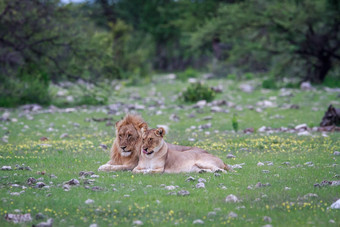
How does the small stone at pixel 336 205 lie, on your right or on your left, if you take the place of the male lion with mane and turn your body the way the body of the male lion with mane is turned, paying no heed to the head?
on your left

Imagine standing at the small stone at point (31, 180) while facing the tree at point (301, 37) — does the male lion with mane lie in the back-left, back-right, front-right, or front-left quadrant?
front-right

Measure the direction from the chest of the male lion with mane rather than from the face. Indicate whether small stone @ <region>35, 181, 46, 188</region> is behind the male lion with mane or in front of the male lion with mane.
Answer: in front

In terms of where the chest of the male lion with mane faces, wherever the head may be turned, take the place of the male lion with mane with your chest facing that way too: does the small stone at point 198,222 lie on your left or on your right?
on your left

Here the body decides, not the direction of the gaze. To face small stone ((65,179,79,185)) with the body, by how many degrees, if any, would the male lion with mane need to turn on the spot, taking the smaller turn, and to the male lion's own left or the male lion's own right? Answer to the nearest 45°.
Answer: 0° — it already faces it

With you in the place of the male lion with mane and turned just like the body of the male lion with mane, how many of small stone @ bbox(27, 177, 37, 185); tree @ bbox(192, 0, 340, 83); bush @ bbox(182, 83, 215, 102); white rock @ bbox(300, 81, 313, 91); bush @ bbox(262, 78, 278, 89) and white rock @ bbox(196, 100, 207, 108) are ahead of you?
1

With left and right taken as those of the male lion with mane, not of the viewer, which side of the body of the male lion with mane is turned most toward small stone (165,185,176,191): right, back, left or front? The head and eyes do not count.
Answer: left

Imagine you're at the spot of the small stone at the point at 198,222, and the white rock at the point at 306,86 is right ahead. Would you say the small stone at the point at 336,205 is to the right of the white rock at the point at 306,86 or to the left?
right

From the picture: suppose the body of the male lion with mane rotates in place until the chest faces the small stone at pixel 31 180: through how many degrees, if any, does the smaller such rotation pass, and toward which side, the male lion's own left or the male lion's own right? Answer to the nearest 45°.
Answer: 0° — it already faces it

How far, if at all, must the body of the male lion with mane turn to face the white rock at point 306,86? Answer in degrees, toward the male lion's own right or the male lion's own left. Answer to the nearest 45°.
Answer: approximately 180°

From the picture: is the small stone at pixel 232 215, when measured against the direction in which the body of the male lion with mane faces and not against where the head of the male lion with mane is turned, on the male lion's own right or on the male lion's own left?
on the male lion's own left

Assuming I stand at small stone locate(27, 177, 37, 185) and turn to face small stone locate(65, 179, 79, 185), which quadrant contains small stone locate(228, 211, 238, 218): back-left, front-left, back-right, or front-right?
front-right

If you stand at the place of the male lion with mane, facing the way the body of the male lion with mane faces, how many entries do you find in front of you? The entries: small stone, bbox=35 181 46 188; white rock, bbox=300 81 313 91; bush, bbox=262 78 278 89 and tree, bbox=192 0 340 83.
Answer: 1

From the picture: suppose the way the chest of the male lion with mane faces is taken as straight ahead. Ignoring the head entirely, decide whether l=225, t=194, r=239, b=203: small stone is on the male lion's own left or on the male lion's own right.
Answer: on the male lion's own left

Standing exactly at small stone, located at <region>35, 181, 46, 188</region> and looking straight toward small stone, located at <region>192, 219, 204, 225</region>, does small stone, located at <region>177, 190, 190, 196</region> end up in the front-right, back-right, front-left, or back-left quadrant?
front-left

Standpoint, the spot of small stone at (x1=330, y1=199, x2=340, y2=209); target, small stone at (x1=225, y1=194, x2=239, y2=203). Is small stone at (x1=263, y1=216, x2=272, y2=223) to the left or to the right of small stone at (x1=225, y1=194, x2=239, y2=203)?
left

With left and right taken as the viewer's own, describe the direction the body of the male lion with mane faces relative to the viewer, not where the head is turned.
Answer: facing the viewer and to the left of the viewer
